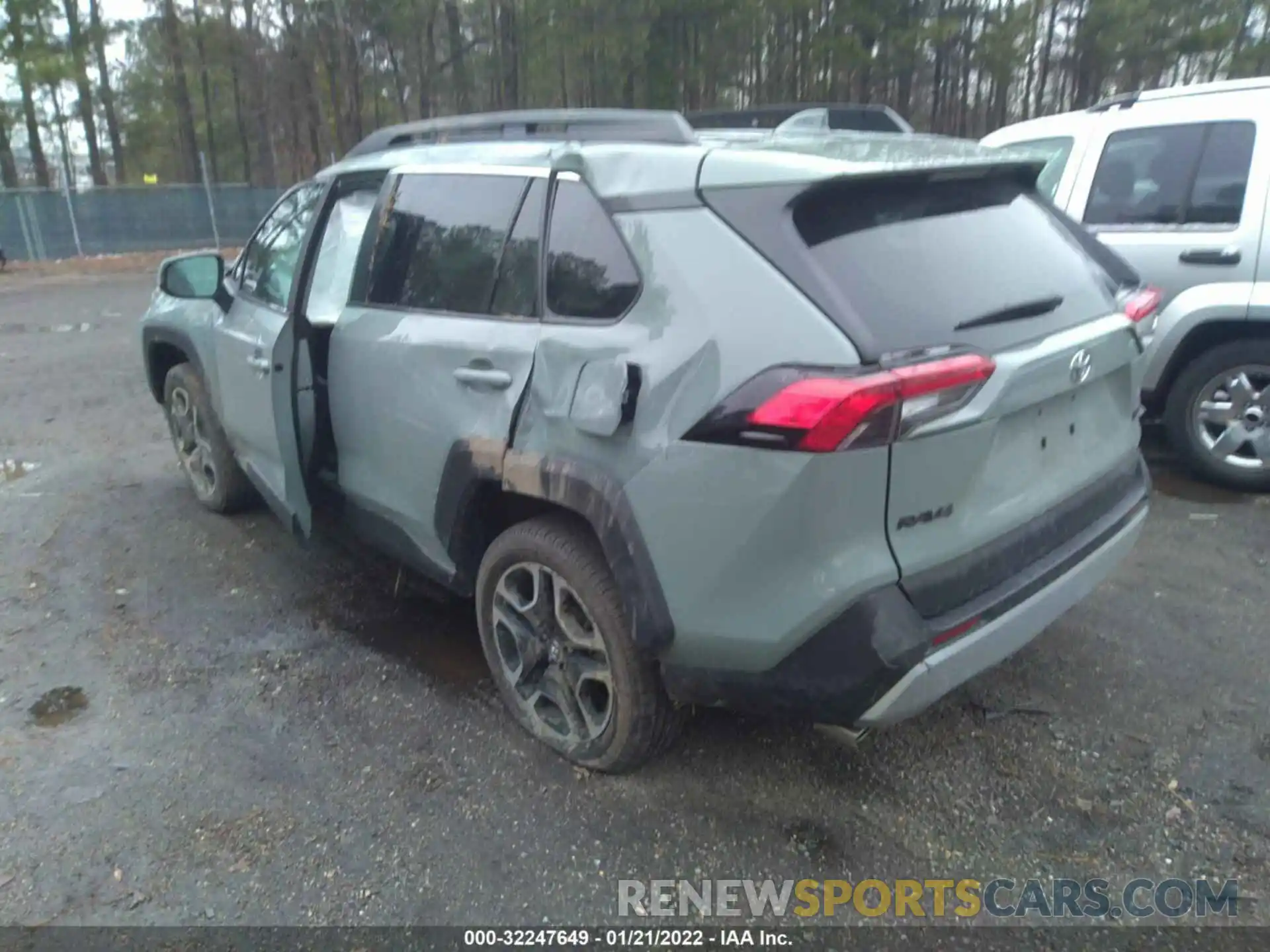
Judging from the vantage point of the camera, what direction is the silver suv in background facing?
facing to the left of the viewer

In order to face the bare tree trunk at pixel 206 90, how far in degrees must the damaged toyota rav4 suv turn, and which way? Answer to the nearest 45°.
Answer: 0° — it already faces it

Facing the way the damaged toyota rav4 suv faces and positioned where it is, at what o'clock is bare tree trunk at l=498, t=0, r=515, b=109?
The bare tree trunk is roughly at 1 o'clock from the damaged toyota rav4 suv.

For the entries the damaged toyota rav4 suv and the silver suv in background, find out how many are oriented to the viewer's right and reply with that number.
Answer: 0

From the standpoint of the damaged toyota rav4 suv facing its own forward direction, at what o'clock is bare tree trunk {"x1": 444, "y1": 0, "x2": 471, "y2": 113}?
The bare tree trunk is roughly at 1 o'clock from the damaged toyota rav4 suv.

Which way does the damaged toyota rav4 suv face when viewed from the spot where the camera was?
facing away from the viewer and to the left of the viewer

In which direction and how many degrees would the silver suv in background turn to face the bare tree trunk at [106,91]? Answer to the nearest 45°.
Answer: approximately 45° to its right

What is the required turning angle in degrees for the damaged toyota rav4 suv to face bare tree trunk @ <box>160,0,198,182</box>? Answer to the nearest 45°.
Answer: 0° — it already faces it

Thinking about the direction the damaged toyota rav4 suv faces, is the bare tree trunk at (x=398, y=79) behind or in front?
in front

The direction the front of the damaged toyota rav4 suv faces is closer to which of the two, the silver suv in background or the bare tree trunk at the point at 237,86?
the bare tree trunk

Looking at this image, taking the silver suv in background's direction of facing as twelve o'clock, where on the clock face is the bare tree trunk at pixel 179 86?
The bare tree trunk is roughly at 1 o'clock from the silver suv in background.
